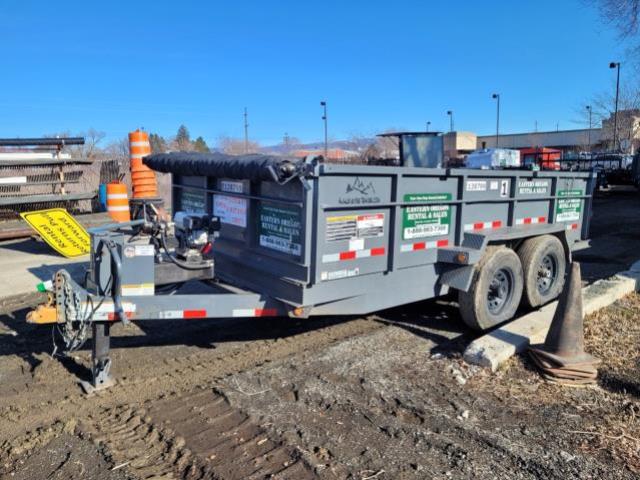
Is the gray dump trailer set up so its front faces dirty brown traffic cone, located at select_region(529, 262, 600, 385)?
no

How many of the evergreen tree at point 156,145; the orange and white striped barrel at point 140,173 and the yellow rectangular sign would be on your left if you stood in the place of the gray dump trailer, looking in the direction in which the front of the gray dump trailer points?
0

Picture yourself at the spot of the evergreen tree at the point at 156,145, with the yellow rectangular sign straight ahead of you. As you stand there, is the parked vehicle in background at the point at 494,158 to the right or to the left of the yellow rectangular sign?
left

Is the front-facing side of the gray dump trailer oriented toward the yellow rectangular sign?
no

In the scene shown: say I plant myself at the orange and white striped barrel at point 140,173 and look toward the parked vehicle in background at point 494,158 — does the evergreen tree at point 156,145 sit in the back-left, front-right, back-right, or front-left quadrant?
front-left

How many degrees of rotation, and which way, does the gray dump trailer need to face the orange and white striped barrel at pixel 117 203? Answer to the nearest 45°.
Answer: approximately 90° to its right

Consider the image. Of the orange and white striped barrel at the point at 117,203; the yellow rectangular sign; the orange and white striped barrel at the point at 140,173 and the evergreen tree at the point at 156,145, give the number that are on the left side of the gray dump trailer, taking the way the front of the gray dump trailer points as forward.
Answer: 0

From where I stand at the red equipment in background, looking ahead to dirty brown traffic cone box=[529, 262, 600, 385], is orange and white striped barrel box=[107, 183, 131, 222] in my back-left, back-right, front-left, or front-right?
front-right

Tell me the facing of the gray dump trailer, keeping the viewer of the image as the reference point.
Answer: facing the viewer and to the left of the viewer

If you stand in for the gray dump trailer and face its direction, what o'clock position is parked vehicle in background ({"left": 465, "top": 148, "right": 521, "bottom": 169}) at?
The parked vehicle in background is roughly at 5 o'clock from the gray dump trailer.

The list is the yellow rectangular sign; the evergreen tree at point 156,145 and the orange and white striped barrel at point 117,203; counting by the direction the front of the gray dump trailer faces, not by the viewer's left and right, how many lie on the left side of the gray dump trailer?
0

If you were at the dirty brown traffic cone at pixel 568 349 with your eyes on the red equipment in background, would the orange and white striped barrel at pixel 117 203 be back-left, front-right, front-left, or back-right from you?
front-left

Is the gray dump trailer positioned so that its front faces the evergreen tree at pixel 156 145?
no

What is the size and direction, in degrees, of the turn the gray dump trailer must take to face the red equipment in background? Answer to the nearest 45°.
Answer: approximately 180°

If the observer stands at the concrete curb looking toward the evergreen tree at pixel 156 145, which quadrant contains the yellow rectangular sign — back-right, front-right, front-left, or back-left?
front-left

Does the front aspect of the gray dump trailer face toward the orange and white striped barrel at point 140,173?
no
